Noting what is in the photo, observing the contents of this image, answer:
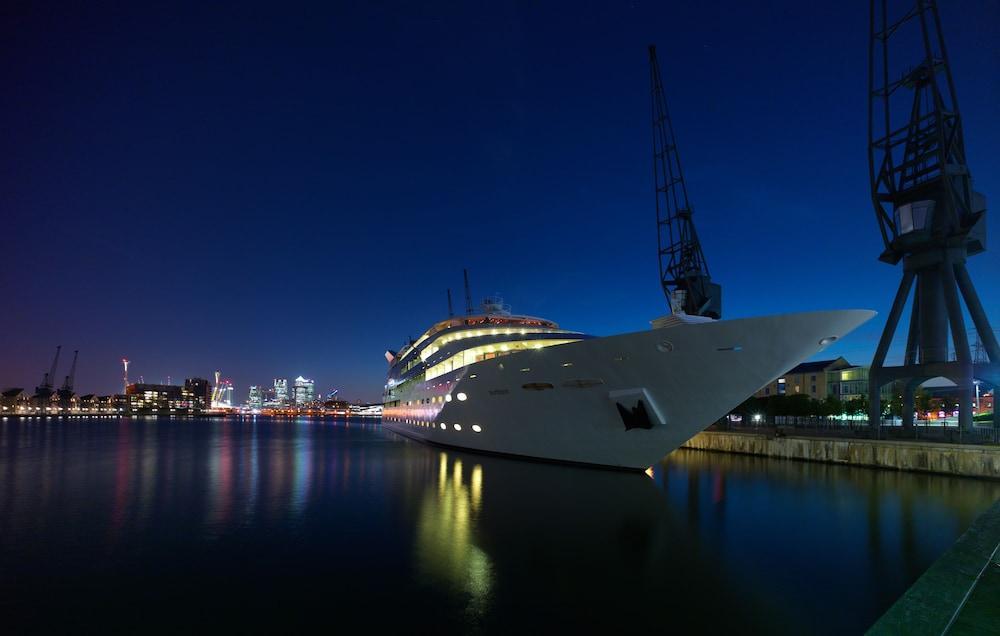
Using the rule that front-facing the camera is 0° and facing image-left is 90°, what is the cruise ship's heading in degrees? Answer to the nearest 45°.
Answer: approximately 315°
